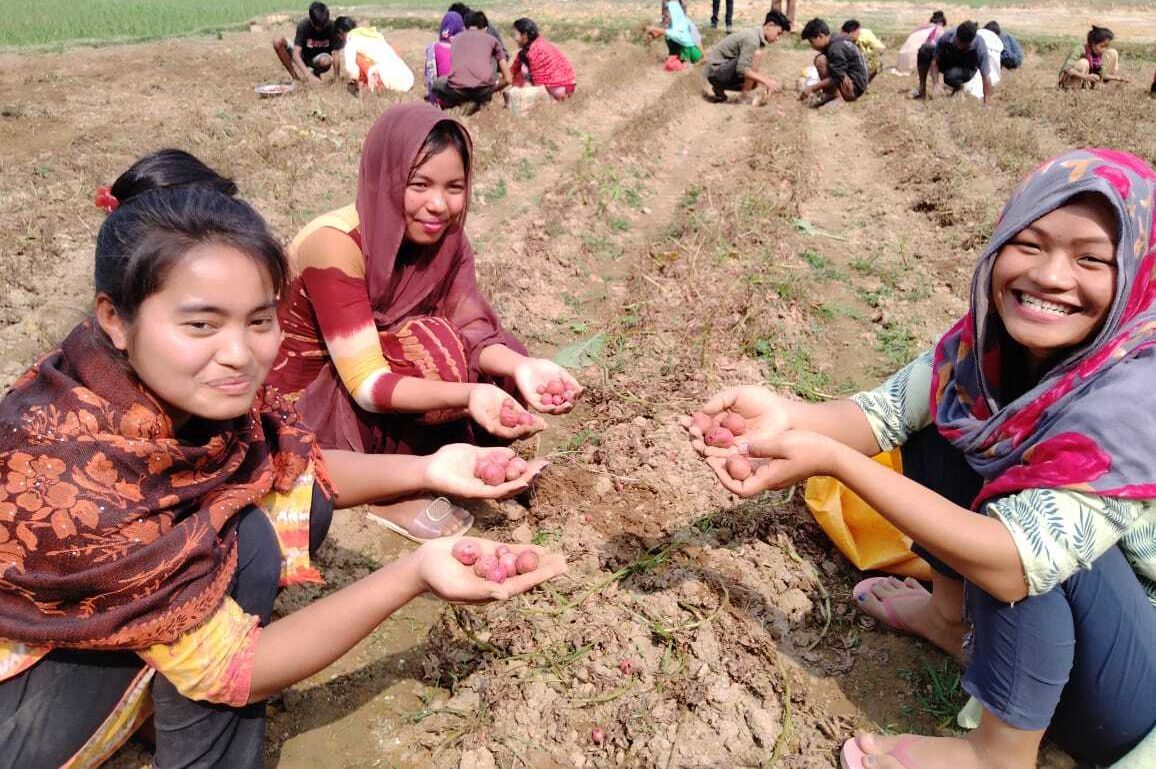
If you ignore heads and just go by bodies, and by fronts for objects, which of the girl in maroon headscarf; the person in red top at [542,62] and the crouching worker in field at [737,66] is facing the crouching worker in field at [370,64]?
the person in red top

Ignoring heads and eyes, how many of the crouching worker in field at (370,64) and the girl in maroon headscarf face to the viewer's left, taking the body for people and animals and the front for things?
1

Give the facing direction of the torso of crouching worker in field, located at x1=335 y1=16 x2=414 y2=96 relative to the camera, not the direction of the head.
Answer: to the viewer's left

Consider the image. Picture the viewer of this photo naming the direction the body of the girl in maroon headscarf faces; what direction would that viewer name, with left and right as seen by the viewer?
facing the viewer and to the right of the viewer

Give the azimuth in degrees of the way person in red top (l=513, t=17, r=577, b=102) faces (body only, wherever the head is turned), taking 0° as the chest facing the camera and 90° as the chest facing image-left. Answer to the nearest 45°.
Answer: approximately 90°

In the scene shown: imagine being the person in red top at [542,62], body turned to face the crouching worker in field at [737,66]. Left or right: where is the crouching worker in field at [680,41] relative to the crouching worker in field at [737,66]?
left

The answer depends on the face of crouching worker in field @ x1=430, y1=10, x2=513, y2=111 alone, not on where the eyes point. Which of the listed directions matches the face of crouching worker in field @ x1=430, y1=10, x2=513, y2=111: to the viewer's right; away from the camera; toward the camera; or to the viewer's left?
away from the camera

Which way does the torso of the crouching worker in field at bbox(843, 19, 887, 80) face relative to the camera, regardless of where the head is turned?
to the viewer's left

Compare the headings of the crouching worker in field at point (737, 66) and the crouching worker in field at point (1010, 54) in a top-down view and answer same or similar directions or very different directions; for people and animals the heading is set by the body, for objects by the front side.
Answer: very different directions

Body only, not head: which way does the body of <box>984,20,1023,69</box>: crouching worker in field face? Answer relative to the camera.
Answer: to the viewer's left

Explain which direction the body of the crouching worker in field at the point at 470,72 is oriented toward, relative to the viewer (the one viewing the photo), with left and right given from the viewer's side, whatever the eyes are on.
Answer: facing away from the viewer
